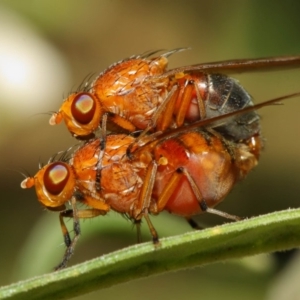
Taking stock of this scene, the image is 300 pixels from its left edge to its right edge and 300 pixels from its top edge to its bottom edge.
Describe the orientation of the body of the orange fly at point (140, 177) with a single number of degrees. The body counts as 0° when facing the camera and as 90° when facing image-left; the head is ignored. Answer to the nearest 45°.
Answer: approximately 90°

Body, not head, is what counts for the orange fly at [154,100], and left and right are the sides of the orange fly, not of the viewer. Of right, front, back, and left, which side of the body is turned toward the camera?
left
